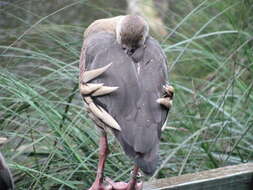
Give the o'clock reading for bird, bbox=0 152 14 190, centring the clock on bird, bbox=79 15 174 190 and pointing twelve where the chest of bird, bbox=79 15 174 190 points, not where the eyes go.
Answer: bird, bbox=0 152 14 190 is roughly at 9 o'clock from bird, bbox=79 15 174 190.

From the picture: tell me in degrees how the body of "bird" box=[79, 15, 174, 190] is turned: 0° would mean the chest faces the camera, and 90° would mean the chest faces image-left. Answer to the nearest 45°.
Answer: approximately 135°
